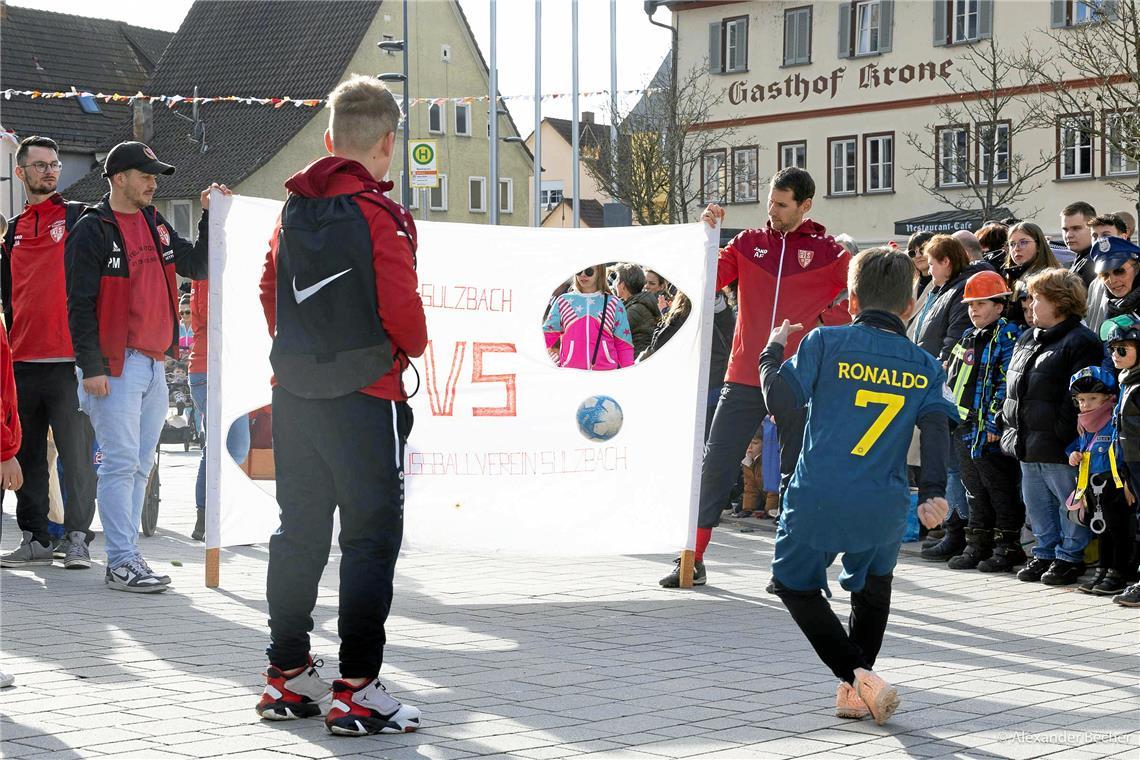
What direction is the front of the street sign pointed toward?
toward the camera

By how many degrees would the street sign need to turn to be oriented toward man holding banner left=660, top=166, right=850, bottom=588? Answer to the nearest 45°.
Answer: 0° — it already faces them

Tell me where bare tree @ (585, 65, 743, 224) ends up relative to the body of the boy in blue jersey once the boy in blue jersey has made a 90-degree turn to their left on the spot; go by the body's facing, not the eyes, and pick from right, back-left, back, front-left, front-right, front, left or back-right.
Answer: right

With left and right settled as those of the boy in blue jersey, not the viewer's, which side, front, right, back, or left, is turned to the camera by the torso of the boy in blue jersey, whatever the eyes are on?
back

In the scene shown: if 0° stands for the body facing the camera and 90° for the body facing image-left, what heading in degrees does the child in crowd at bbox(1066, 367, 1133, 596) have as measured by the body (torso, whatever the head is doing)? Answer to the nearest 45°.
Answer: approximately 45°

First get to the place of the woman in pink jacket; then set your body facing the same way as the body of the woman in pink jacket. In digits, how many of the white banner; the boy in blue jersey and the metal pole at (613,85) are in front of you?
2

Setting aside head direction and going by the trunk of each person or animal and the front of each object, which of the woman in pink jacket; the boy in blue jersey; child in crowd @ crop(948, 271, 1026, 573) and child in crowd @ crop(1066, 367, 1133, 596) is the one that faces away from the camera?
the boy in blue jersey

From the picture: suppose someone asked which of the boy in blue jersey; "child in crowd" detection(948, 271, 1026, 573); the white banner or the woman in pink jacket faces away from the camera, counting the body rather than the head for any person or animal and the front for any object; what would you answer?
the boy in blue jersey

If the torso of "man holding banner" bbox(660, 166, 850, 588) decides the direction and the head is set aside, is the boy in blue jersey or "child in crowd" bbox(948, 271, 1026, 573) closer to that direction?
the boy in blue jersey

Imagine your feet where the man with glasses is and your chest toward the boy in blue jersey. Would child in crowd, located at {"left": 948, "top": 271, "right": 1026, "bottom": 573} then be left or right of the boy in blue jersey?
left

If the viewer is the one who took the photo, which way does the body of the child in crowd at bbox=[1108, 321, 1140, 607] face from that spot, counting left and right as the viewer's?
facing the viewer and to the left of the viewer

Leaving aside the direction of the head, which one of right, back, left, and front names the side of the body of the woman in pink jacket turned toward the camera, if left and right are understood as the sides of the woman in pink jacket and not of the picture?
front

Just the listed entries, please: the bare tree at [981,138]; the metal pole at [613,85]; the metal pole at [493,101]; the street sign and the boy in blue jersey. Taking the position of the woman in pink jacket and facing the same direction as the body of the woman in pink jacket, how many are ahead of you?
1

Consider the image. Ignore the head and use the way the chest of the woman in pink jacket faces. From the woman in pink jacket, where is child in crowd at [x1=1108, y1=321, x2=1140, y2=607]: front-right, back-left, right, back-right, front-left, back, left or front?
front-left

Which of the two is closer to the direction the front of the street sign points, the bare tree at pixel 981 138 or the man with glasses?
the man with glasses

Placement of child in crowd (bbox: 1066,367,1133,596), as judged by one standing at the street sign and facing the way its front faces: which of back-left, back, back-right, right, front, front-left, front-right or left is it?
front

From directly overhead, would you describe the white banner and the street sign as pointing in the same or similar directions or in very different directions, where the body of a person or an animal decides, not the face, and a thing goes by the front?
same or similar directions

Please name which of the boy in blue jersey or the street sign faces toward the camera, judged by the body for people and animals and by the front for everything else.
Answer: the street sign

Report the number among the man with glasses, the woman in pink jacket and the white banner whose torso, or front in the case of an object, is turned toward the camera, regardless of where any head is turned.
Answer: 3

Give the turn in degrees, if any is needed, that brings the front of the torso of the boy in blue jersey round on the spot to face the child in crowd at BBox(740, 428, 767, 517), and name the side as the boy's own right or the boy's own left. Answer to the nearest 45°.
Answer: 0° — they already face them

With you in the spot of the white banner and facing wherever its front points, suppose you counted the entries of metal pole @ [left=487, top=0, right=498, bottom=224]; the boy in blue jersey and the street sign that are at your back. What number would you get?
2

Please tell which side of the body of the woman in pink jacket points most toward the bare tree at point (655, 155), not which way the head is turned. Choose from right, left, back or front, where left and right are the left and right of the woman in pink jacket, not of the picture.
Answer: back
